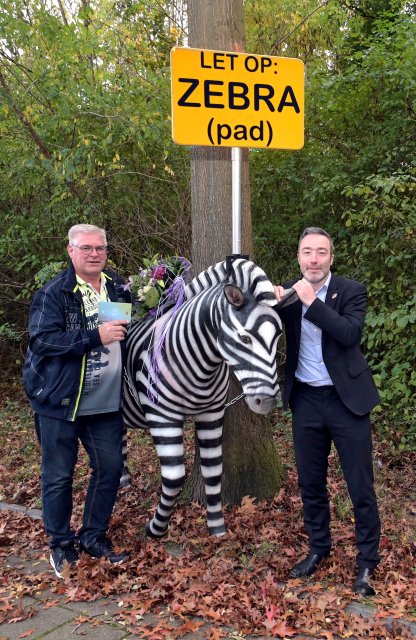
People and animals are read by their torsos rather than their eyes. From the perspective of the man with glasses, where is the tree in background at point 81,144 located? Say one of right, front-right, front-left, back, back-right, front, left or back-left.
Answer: back-left

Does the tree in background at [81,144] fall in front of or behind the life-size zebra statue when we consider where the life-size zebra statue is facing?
behind

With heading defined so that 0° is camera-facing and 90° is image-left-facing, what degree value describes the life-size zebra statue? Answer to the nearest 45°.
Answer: approximately 315°

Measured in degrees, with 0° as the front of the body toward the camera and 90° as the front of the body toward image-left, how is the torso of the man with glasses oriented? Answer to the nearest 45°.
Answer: approximately 315°

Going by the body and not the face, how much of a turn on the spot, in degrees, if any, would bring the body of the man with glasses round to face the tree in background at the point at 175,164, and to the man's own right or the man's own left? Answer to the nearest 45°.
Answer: approximately 135° to the man's own left
